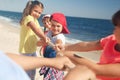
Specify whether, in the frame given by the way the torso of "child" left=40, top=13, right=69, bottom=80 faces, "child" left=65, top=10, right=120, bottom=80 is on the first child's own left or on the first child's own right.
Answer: on the first child's own left

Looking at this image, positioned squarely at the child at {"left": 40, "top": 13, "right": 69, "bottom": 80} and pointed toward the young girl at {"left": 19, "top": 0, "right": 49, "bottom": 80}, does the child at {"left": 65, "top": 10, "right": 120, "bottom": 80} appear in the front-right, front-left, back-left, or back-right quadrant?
back-left

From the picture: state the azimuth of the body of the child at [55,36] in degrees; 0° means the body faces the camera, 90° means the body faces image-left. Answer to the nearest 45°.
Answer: approximately 45°

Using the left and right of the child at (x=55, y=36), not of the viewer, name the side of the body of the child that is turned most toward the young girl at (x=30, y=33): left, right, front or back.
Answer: right
